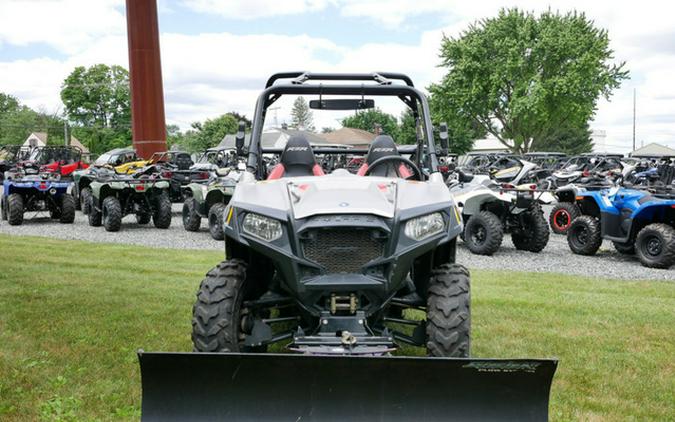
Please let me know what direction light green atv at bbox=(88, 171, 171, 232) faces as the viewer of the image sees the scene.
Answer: facing away from the viewer and to the left of the viewer

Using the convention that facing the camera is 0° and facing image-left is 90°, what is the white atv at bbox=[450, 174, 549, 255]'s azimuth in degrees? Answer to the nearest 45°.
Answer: approximately 135°

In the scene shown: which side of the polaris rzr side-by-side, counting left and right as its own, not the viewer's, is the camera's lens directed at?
front

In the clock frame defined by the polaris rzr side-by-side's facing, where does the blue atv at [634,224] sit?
The blue atv is roughly at 7 o'clock from the polaris rzr side-by-side.

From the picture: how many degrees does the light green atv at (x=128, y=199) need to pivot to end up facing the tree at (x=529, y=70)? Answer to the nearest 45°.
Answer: approximately 90° to its right

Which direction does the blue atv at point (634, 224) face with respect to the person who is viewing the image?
facing away from the viewer and to the left of the viewer

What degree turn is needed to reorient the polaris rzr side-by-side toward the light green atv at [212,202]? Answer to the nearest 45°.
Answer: approximately 180°

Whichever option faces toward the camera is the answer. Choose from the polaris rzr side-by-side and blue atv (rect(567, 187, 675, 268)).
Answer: the polaris rzr side-by-side
